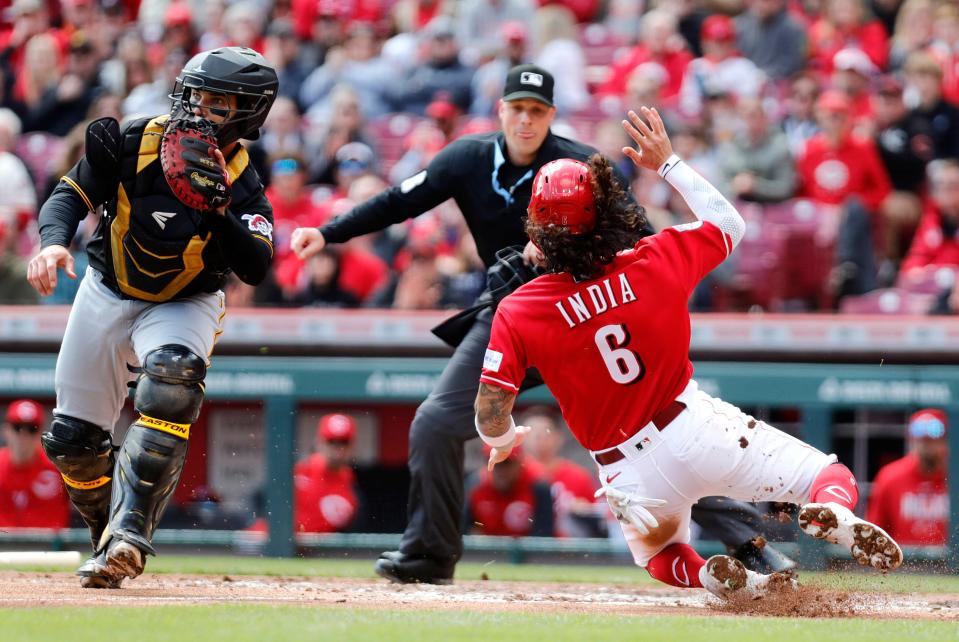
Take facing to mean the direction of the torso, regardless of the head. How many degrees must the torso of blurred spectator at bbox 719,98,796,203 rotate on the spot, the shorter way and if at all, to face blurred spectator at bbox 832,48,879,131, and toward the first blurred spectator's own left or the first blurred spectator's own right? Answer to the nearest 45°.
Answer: approximately 135° to the first blurred spectator's own left

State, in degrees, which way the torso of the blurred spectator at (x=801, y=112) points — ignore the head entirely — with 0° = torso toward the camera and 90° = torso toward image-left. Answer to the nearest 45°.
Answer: approximately 0°

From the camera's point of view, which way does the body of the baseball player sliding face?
away from the camera

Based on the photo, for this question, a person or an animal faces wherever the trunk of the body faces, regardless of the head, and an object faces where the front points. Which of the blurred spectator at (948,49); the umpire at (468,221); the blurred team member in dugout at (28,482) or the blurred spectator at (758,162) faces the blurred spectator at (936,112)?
the blurred spectator at (948,49)

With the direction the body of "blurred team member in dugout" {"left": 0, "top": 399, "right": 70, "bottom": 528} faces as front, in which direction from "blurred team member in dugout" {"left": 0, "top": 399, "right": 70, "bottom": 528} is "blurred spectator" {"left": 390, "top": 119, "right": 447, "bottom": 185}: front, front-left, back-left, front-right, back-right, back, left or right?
back-left

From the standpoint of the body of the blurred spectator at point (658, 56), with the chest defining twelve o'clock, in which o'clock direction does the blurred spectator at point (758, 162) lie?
the blurred spectator at point (758, 162) is roughly at 11 o'clock from the blurred spectator at point (658, 56).

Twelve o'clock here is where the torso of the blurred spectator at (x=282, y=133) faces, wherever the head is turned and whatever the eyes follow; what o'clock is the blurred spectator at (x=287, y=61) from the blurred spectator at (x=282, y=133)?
the blurred spectator at (x=287, y=61) is roughly at 6 o'clock from the blurred spectator at (x=282, y=133).

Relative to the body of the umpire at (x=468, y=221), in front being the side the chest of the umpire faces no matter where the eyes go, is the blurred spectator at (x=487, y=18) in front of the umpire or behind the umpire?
behind

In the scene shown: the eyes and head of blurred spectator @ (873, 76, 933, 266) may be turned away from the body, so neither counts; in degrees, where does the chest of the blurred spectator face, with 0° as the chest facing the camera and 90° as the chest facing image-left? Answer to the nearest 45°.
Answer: approximately 45°

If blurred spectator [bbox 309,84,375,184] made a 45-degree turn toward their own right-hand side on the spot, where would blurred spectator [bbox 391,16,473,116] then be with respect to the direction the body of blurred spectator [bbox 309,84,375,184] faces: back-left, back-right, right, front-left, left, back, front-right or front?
back

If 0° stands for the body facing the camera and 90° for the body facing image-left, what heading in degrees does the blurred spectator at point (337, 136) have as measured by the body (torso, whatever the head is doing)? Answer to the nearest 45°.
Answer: approximately 0°

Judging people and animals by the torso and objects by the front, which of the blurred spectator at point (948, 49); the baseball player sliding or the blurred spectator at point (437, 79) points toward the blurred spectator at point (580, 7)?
the baseball player sliding

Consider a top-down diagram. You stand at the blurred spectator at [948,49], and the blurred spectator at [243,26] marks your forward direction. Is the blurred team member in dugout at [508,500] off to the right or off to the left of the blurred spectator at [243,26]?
left
